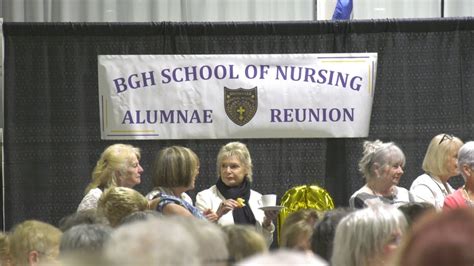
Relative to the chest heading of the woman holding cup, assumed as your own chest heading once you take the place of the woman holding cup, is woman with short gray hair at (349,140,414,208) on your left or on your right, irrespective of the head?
on your left

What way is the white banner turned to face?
toward the camera

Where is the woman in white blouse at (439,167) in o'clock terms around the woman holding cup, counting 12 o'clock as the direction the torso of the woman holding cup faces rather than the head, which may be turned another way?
The woman in white blouse is roughly at 9 o'clock from the woman holding cup.

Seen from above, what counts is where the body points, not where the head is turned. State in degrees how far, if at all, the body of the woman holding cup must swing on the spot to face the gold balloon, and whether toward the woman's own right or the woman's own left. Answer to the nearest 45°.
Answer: approximately 90° to the woman's own left

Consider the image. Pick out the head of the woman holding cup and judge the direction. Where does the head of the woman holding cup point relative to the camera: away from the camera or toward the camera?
toward the camera

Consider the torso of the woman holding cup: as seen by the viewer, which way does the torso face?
toward the camera

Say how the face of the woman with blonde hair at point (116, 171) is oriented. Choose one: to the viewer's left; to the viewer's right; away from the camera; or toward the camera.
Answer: to the viewer's right

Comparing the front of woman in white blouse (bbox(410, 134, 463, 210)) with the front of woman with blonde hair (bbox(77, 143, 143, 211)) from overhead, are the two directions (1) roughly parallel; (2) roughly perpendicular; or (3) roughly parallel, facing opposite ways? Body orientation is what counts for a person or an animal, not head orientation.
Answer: roughly parallel
